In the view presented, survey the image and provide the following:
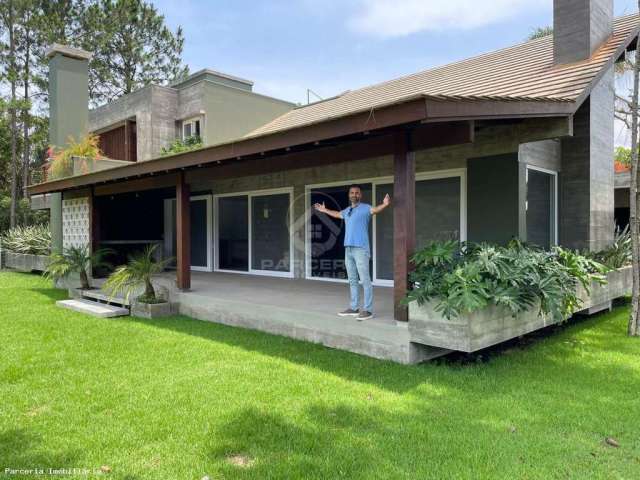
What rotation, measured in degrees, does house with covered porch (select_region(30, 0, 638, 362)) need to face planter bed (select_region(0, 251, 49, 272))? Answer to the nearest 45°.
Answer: approximately 90° to its right

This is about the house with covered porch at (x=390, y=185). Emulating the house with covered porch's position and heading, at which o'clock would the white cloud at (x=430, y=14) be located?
The white cloud is roughly at 5 o'clock from the house with covered porch.

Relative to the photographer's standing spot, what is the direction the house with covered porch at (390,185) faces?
facing the viewer and to the left of the viewer

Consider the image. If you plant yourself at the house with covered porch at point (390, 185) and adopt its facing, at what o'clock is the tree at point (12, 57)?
The tree is roughly at 3 o'clock from the house with covered porch.

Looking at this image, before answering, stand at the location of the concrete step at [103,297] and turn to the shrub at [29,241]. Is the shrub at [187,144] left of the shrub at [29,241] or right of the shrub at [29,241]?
right

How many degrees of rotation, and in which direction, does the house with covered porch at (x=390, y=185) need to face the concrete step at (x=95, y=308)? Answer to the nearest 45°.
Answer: approximately 45° to its right

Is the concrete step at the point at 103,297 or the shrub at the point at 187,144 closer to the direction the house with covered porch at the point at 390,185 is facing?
the concrete step

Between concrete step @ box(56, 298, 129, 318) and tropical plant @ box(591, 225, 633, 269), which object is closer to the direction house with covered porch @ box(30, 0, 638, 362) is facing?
the concrete step

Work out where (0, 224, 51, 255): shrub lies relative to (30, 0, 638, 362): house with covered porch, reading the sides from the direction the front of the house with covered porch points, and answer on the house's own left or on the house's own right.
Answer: on the house's own right

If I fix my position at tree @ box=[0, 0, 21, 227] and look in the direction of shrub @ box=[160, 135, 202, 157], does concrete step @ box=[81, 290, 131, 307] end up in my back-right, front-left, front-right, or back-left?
front-right

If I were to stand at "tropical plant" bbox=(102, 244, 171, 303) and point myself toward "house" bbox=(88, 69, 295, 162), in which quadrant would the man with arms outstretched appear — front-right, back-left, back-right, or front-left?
back-right
